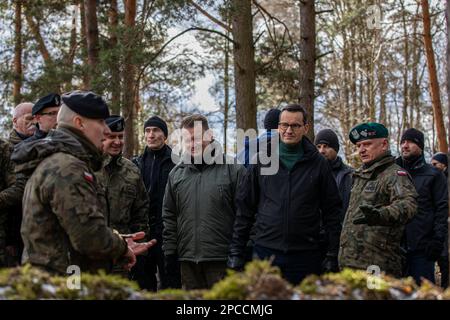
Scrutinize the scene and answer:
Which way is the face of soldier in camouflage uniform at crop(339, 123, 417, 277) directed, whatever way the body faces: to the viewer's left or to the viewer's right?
to the viewer's left

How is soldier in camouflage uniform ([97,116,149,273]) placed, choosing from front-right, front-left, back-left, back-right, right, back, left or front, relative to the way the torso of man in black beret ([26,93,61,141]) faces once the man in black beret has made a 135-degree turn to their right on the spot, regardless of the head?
back-right

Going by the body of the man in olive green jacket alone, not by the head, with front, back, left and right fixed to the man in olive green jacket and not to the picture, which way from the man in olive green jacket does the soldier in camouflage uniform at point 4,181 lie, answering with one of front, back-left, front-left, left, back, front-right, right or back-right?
right

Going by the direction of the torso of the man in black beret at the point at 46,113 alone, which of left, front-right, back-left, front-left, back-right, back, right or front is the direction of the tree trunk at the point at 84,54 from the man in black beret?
back-left

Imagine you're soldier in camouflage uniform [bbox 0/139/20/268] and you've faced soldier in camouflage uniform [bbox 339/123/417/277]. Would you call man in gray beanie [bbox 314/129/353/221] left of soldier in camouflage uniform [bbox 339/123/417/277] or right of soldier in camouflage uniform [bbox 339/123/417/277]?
left

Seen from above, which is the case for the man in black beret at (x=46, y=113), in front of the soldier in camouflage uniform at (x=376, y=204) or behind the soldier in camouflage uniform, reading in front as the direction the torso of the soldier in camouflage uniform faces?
in front

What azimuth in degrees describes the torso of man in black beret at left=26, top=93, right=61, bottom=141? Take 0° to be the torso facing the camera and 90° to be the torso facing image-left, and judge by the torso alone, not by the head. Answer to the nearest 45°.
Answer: approximately 315°

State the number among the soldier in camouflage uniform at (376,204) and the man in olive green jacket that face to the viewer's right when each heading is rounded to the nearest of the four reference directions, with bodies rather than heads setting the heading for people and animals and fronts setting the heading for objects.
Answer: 0

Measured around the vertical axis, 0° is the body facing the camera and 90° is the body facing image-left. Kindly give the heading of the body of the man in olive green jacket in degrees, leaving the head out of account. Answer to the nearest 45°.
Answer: approximately 0°
